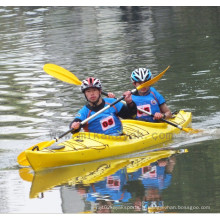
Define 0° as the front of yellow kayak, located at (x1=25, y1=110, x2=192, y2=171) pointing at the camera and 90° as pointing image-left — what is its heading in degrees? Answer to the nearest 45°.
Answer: approximately 45°

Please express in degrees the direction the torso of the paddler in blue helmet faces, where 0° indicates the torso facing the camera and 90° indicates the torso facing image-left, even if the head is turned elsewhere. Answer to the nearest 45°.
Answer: approximately 45°
